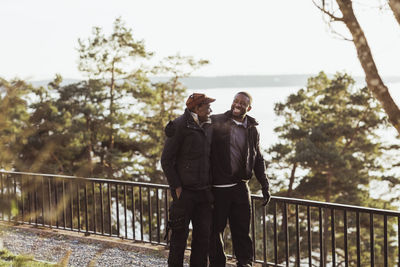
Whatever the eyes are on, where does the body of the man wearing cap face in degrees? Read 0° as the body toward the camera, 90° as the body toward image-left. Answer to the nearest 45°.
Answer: approximately 315°

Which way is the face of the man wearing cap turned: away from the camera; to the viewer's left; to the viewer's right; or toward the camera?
to the viewer's right

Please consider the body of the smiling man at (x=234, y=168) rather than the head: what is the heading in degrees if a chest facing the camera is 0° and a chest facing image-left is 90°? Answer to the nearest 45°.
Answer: approximately 0°
